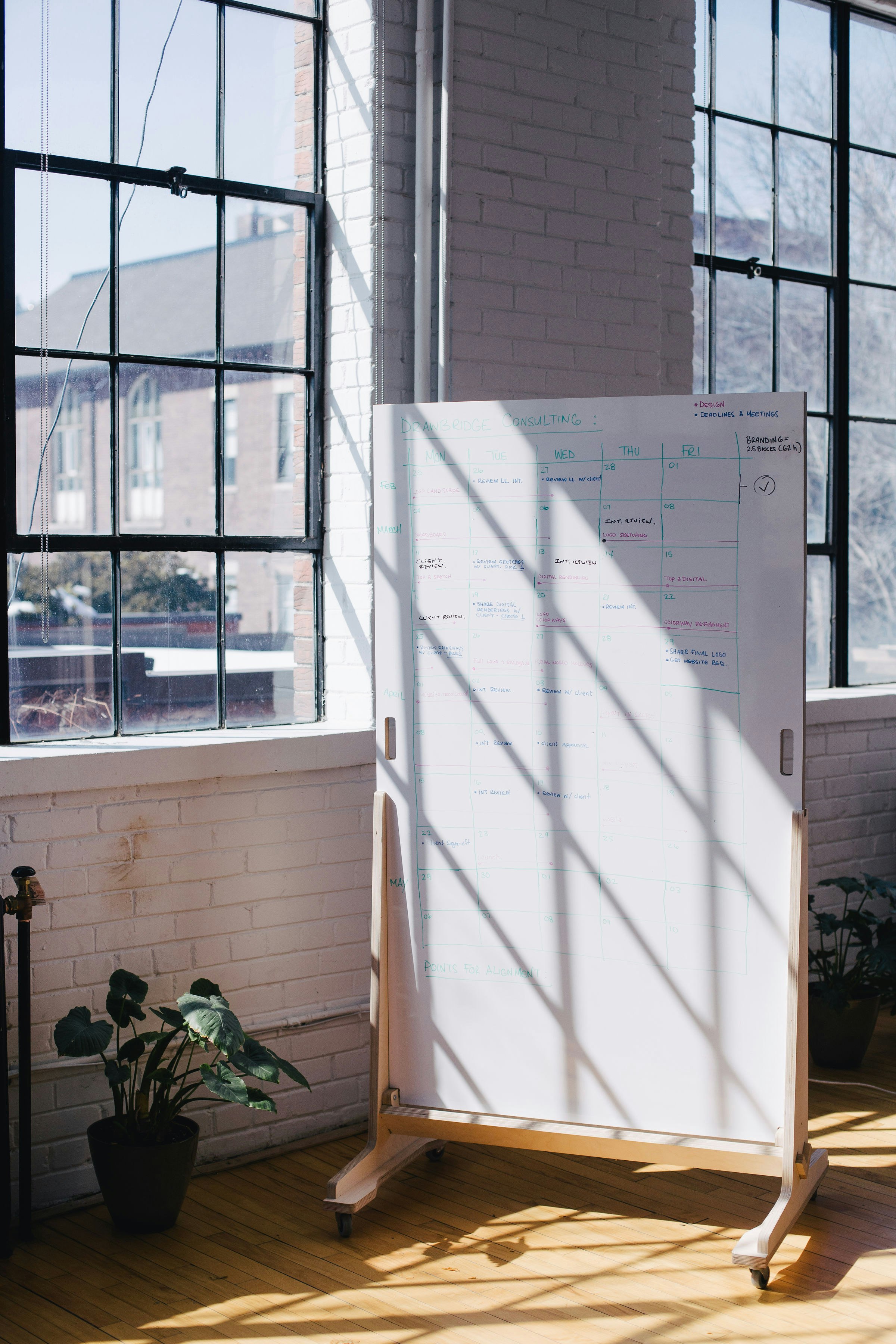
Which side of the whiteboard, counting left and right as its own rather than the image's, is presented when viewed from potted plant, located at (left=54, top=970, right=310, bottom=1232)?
right

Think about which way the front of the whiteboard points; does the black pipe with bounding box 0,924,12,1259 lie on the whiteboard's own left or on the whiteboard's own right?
on the whiteboard's own right

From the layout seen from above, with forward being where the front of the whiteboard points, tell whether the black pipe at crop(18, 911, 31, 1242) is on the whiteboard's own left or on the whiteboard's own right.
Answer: on the whiteboard's own right

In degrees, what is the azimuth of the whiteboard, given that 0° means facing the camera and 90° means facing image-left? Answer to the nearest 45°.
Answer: approximately 0°

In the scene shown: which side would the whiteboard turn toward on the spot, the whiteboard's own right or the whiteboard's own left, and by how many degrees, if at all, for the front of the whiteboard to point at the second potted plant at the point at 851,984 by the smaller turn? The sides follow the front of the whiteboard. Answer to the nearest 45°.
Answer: approximately 135° to the whiteboard's own left

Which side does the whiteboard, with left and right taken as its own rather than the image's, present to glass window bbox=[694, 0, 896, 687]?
back

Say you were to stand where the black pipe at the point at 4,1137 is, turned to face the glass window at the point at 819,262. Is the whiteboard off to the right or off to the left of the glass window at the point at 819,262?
right

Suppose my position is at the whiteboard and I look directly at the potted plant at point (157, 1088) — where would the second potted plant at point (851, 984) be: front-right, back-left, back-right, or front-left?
back-right
